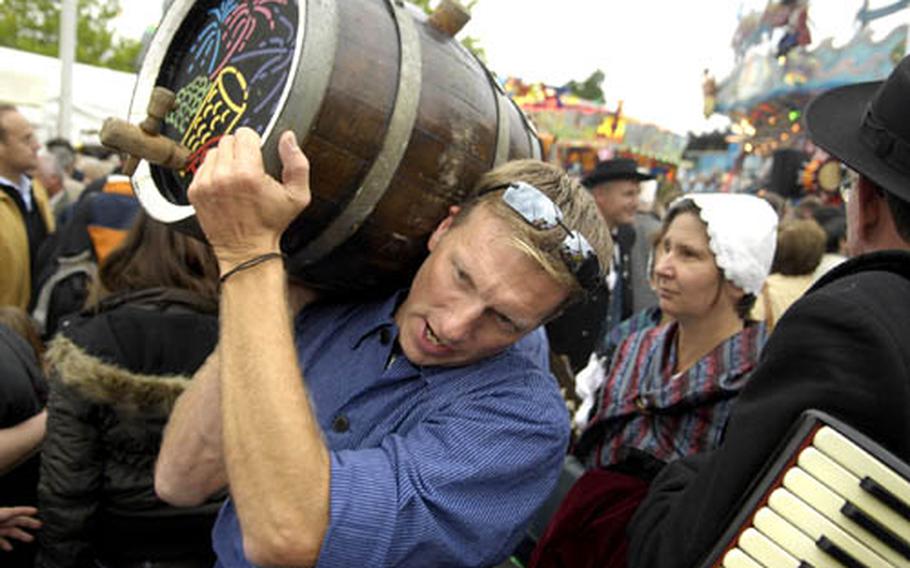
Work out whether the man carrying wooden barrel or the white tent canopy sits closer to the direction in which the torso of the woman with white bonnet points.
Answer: the man carrying wooden barrel

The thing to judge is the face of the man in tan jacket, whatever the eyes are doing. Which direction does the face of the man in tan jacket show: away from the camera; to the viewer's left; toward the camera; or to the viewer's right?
to the viewer's right

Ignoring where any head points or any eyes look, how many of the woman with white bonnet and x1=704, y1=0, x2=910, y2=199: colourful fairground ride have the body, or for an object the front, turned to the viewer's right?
0

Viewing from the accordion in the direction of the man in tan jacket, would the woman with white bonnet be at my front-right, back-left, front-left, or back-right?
front-right

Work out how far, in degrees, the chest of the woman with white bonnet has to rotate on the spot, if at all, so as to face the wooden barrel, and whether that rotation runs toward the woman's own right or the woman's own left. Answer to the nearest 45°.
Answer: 0° — they already face it

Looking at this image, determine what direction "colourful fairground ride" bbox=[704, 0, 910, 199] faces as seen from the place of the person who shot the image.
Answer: facing the viewer and to the left of the viewer

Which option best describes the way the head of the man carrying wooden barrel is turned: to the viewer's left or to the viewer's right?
to the viewer's left

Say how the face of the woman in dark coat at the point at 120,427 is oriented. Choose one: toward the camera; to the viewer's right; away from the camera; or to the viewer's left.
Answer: away from the camera

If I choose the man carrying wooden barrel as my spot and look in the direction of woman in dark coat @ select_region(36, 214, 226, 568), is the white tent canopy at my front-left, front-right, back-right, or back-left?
front-right

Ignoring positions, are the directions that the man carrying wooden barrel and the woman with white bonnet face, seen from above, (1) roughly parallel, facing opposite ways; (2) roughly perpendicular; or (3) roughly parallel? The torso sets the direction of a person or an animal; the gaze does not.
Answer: roughly parallel

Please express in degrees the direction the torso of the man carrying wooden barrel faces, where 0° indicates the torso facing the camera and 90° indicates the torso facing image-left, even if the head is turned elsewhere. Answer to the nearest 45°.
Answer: approximately 45°
